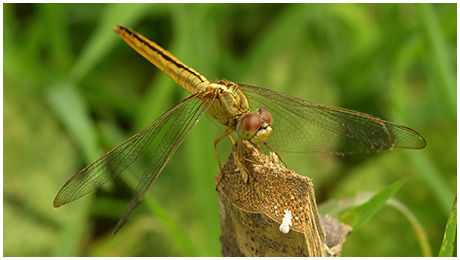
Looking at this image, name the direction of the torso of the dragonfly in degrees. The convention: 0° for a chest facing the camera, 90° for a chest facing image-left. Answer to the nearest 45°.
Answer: approximately 315°

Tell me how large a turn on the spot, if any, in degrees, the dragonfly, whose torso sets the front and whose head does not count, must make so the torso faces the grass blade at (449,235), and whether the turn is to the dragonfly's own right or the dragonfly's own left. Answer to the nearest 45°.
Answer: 0° — it already faces it
